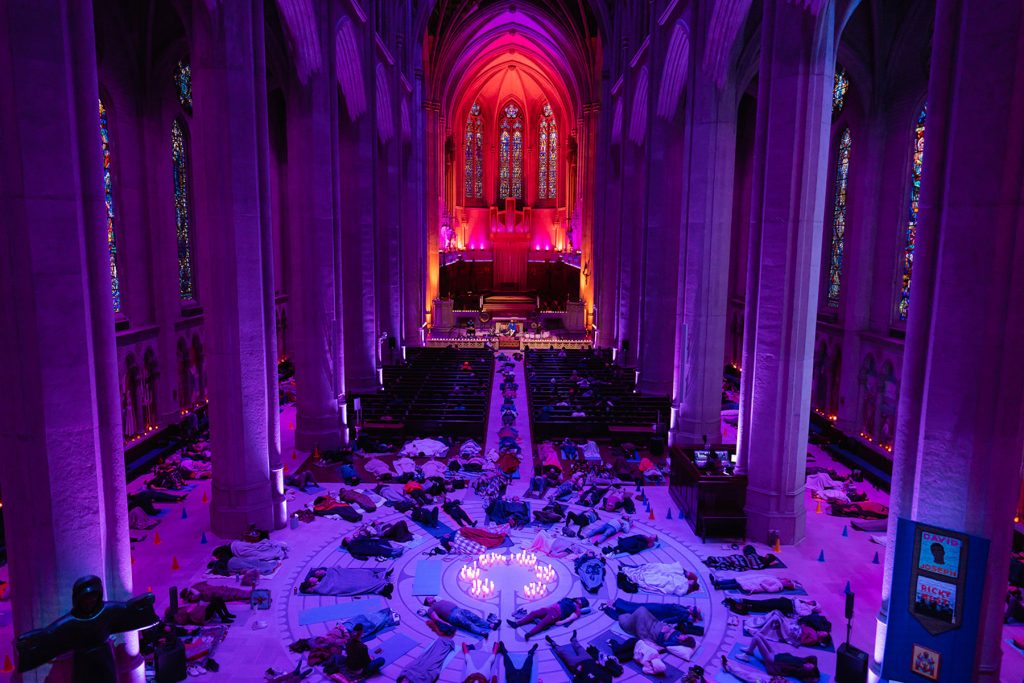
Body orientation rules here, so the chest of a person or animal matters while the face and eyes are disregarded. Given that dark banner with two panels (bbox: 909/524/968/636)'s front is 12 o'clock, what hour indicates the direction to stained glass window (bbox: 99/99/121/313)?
The stained glass window is roughly at 3 o'clock from the dark banner with two panels.

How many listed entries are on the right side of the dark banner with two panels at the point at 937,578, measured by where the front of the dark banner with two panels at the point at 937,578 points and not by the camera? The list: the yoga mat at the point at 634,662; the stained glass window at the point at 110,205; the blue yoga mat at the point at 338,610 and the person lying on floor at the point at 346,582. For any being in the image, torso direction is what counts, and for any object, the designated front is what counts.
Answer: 4

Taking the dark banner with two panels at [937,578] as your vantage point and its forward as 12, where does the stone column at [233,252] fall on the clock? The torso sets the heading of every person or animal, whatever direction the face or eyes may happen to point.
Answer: The stone column is roughly at 3 o'clock from the dark banner with two panels.

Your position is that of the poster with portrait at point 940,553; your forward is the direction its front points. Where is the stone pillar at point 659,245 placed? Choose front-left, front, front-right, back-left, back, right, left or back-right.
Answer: back-right

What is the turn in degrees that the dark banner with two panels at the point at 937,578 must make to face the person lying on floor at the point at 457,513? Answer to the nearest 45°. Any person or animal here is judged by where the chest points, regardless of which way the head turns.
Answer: approximately 90° to its right

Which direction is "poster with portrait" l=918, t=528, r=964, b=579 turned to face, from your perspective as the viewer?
facing the viewer

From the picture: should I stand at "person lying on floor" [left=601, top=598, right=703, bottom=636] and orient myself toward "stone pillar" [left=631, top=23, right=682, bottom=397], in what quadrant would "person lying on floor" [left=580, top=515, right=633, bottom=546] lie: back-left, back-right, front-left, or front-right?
front-left

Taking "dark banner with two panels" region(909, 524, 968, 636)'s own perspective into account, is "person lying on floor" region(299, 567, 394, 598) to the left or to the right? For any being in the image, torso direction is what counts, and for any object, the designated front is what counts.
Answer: on its right

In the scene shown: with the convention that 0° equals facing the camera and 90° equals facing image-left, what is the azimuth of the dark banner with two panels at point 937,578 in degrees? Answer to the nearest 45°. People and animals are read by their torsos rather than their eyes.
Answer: approximately 0°
